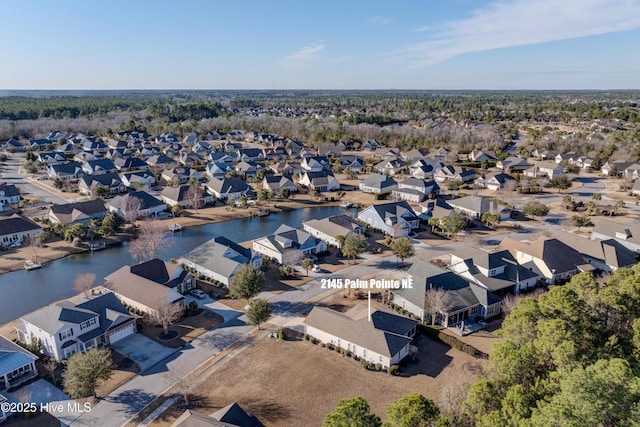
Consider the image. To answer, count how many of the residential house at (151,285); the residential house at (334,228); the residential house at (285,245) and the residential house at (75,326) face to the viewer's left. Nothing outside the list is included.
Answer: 0

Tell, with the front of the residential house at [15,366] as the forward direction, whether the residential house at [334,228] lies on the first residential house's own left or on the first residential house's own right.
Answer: on the first residential house's own left

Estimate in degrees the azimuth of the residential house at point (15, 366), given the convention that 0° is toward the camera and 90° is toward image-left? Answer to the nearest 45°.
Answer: approximately 315°

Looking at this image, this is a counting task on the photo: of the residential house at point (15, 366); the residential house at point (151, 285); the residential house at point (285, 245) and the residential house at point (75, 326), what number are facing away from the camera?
0

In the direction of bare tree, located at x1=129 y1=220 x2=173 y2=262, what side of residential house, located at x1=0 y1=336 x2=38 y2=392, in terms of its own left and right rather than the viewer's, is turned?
left

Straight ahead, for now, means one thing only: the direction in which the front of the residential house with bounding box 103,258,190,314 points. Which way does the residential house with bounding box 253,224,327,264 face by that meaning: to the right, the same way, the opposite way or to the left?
the same way

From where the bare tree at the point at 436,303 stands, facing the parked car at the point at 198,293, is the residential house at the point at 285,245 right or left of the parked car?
right

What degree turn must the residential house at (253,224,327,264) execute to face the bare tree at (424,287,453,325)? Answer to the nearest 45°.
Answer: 0° — it already faces it

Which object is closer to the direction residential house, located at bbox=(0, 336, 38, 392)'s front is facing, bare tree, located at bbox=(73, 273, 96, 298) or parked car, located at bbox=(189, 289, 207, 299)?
the parked car

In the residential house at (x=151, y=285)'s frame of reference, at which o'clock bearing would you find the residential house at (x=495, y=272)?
the residential house at (x=495, y=272) is roughly at 11 o'clock from the residential house at (x=151, y=285).

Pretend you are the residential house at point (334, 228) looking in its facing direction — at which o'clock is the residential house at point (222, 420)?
the residential house at point (222, 420) is roughly at 2 o'clock from the residential house at point (334, 228).

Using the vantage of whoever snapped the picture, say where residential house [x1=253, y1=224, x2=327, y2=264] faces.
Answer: facing the viewer and to the right of the viewer

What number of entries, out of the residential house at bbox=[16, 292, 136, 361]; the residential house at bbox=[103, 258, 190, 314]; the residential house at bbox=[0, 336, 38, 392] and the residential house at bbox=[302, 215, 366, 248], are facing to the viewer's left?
0

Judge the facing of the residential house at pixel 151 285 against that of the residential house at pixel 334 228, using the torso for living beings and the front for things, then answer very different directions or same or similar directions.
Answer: same or similar directions

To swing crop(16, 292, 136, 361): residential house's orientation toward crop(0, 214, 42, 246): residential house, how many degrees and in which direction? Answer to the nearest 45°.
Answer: approximately 135° to its left

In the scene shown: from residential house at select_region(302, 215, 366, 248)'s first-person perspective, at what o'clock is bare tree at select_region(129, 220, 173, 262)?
The bare tree is roughly at 4 o'clock from the residential house.

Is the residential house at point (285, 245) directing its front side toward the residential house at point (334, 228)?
no

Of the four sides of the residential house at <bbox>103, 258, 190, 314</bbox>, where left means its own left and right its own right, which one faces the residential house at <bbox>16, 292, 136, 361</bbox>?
right
